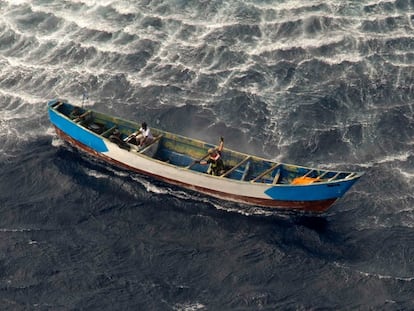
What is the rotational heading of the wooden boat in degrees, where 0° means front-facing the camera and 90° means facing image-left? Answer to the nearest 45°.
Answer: approximately 315°
